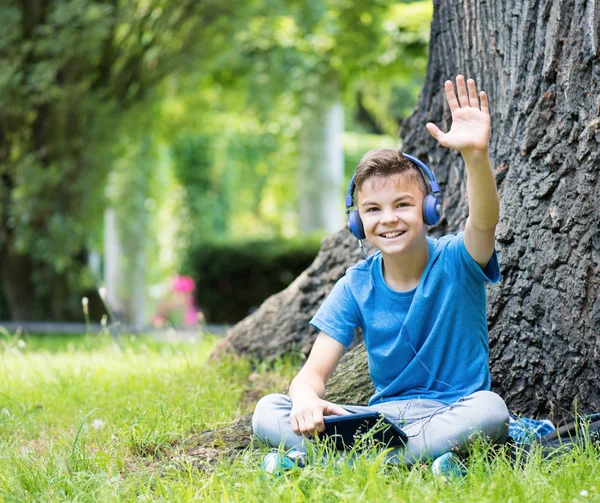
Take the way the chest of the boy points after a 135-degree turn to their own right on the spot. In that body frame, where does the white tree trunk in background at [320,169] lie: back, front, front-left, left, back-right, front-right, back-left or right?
front-right

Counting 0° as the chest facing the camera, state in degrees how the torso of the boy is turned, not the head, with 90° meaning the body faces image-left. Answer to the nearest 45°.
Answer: approximately 0°

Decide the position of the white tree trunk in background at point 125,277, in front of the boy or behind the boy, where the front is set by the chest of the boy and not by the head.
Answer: behind
